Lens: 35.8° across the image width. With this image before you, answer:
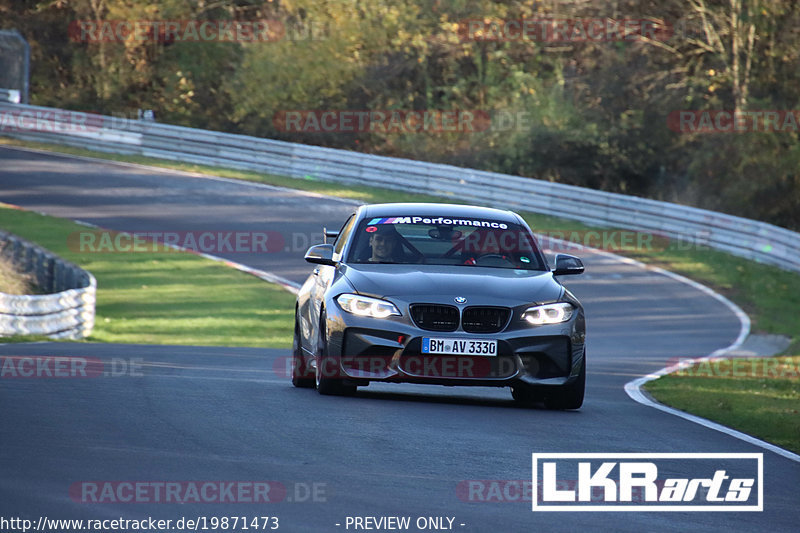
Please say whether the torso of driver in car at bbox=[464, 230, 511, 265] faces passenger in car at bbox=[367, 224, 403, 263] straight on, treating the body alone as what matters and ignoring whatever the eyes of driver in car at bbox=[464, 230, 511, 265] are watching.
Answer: no

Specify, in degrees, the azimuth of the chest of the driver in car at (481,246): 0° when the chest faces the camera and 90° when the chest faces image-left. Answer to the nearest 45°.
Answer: approximately 0°

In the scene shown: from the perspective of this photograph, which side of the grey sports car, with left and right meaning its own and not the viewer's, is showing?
front

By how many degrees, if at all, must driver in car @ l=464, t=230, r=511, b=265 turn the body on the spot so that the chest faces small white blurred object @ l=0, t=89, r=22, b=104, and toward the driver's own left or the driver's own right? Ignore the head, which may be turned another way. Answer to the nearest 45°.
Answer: approximately 135° to the driver's own right

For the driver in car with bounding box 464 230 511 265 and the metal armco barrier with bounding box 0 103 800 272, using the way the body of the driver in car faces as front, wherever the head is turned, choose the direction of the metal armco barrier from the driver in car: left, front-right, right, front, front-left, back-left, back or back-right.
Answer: back

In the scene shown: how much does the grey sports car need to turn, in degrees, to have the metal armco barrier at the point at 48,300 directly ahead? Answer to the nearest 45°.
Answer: approximately 135° to its right

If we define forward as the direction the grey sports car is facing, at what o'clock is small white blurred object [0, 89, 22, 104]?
The small white blurred object is roughly at 5 o'clock from the grey sports car.

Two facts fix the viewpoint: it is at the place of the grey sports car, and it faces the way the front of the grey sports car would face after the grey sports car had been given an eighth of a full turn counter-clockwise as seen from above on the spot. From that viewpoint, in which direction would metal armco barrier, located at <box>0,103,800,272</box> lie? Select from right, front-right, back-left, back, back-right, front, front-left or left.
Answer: back-left

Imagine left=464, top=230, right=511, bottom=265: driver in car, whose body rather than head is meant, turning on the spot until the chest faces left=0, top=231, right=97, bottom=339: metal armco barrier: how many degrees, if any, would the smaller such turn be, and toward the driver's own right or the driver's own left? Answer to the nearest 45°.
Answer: approximately 135° to the driver's own right
